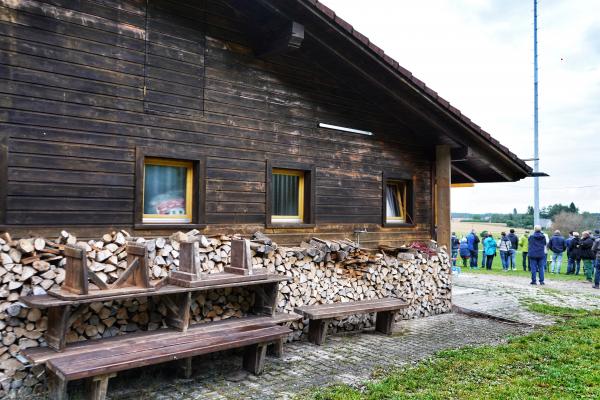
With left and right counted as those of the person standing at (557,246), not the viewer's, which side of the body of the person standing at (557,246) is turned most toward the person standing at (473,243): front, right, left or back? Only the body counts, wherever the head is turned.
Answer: left

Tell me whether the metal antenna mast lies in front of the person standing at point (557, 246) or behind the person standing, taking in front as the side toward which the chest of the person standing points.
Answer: in front

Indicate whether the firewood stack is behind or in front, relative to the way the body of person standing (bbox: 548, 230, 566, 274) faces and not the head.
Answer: behind

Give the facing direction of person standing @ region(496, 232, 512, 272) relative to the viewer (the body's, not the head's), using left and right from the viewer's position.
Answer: facing away from the viewer

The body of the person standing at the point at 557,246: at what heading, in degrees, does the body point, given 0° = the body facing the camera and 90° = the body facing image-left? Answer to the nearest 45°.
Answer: approximately 180°

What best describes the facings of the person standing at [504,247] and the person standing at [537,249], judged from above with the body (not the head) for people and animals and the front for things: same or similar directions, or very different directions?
same or similar directions

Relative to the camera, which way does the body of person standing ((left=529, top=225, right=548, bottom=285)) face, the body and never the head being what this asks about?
away from the camera
